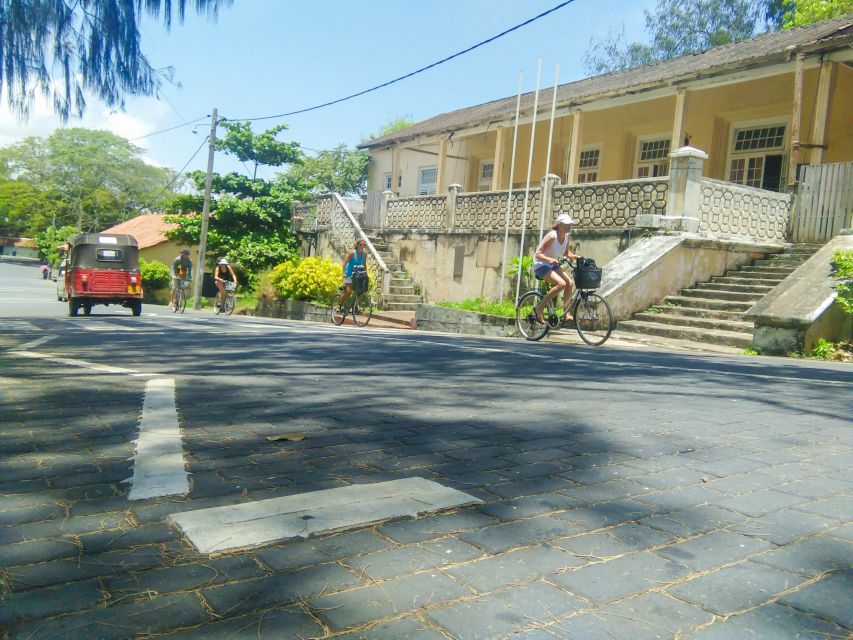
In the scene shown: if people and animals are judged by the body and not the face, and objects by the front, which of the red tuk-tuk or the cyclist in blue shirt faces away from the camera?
the red tuk-tuk

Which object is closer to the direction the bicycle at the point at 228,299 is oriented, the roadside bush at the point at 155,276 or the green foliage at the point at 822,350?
the green foliage

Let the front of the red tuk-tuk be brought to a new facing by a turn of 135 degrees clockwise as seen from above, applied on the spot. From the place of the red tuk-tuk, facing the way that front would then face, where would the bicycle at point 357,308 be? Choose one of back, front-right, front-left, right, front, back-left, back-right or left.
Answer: front

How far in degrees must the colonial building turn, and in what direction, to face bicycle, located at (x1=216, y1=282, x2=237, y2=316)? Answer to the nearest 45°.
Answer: approximately 45° to its right

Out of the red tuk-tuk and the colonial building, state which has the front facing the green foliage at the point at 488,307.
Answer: the colonial building

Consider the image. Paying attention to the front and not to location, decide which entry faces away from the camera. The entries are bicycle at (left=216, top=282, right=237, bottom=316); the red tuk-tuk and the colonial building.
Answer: the red tuk-tuk

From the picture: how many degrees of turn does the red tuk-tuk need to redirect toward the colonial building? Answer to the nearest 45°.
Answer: approximately 90° to its right

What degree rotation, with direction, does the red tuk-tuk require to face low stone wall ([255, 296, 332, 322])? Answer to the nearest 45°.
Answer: approximately 90° to its right
